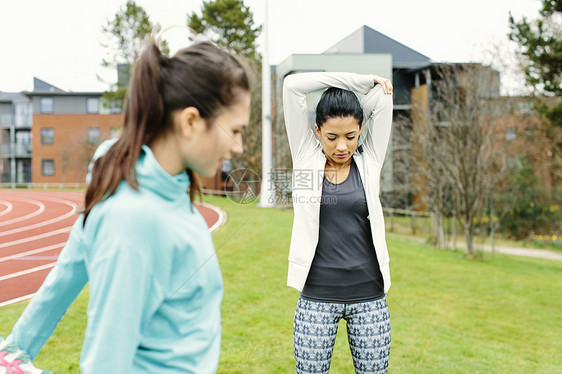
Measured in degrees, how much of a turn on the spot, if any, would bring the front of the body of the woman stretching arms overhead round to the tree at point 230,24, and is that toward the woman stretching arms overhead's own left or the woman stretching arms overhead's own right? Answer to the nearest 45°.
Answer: approximately 180°

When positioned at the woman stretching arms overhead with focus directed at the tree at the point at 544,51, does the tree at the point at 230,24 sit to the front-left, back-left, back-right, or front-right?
front-left

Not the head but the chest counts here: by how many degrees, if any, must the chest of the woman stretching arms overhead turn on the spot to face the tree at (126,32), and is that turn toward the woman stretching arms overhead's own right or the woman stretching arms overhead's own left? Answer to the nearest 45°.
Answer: approximately 135° to the woman stretching arms overhead's own right

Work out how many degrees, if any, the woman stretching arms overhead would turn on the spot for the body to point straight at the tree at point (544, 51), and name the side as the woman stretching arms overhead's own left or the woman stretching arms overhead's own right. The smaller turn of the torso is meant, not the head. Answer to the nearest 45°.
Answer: approximately 135° to the woman stretching arms overhead's own left

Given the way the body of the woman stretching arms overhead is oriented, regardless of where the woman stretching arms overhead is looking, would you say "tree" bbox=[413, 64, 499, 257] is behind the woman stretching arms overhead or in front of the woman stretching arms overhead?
behind

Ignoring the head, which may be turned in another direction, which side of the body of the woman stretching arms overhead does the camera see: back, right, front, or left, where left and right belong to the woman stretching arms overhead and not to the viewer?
front
